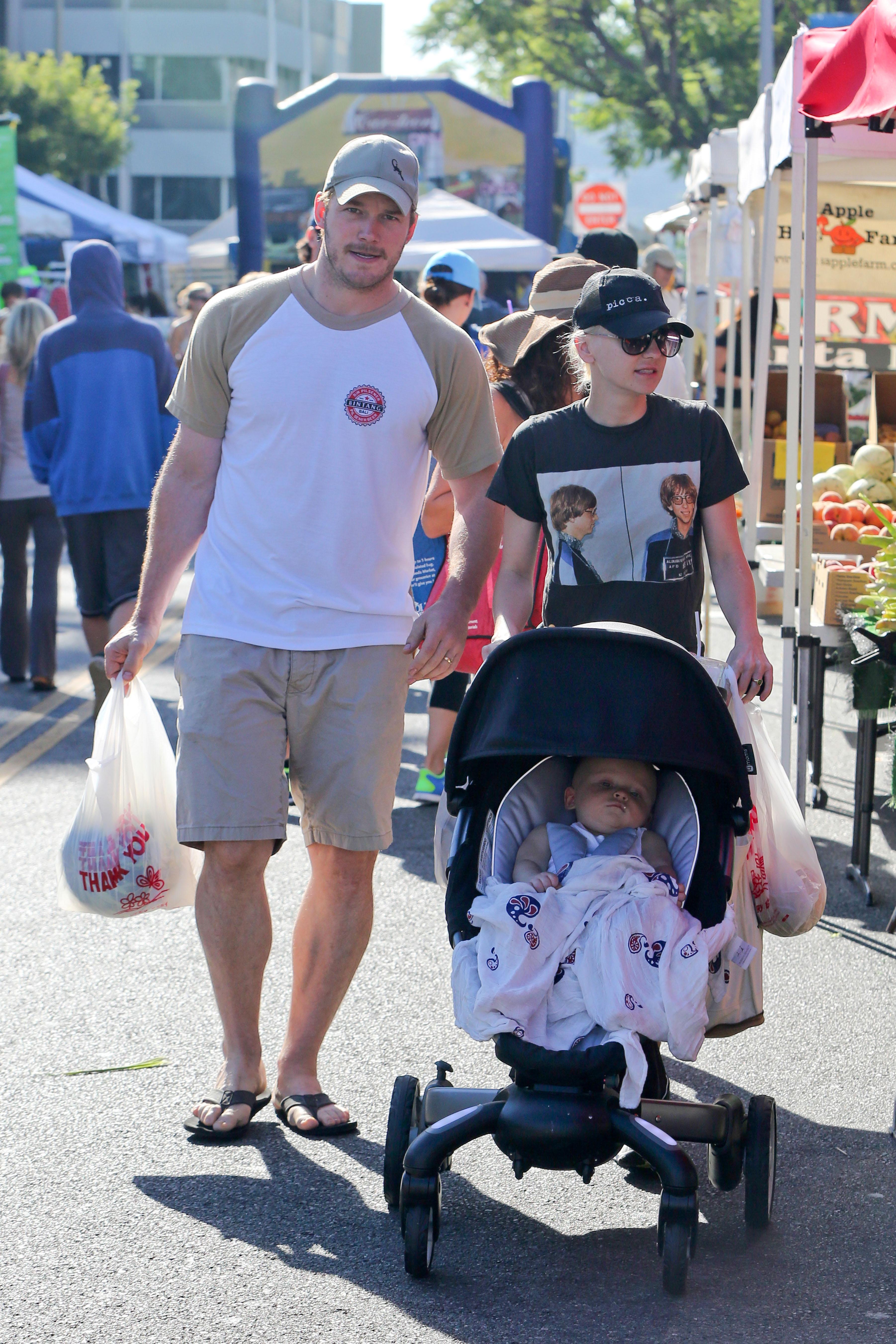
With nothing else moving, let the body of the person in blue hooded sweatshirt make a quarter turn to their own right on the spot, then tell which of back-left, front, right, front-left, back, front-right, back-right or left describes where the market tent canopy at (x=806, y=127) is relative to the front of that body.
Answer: front-right

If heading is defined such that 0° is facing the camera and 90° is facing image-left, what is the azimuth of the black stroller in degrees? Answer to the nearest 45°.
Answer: approximately 0°

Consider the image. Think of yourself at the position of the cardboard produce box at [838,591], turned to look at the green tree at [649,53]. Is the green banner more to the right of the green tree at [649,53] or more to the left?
left

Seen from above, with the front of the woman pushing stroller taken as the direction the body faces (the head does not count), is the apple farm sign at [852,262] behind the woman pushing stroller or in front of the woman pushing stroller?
behind

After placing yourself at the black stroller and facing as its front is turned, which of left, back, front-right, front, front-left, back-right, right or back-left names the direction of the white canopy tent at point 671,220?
back

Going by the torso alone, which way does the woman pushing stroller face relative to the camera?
toward the camera

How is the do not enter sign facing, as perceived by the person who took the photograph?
facing the viewer

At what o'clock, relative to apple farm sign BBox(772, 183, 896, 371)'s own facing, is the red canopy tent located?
The red canopy tent is roughly at 12 o'clock from the apple farm sign.

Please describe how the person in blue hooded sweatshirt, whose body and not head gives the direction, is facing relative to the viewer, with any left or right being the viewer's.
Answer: facing away from the viewer

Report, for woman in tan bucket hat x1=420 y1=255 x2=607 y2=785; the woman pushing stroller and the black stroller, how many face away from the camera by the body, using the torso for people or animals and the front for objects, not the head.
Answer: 1

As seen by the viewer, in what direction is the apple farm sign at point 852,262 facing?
toward the camera

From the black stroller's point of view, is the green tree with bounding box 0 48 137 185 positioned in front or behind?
behind

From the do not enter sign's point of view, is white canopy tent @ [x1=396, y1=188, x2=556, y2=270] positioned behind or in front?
in front
